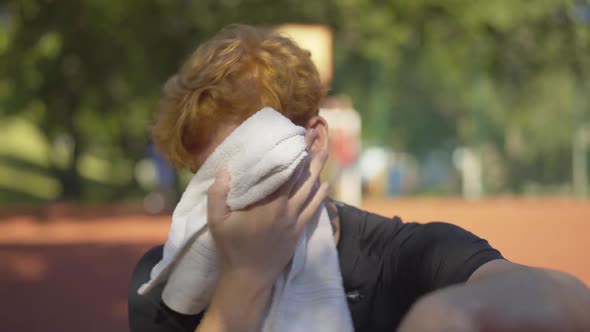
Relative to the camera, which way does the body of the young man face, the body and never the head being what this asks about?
toward the camera
